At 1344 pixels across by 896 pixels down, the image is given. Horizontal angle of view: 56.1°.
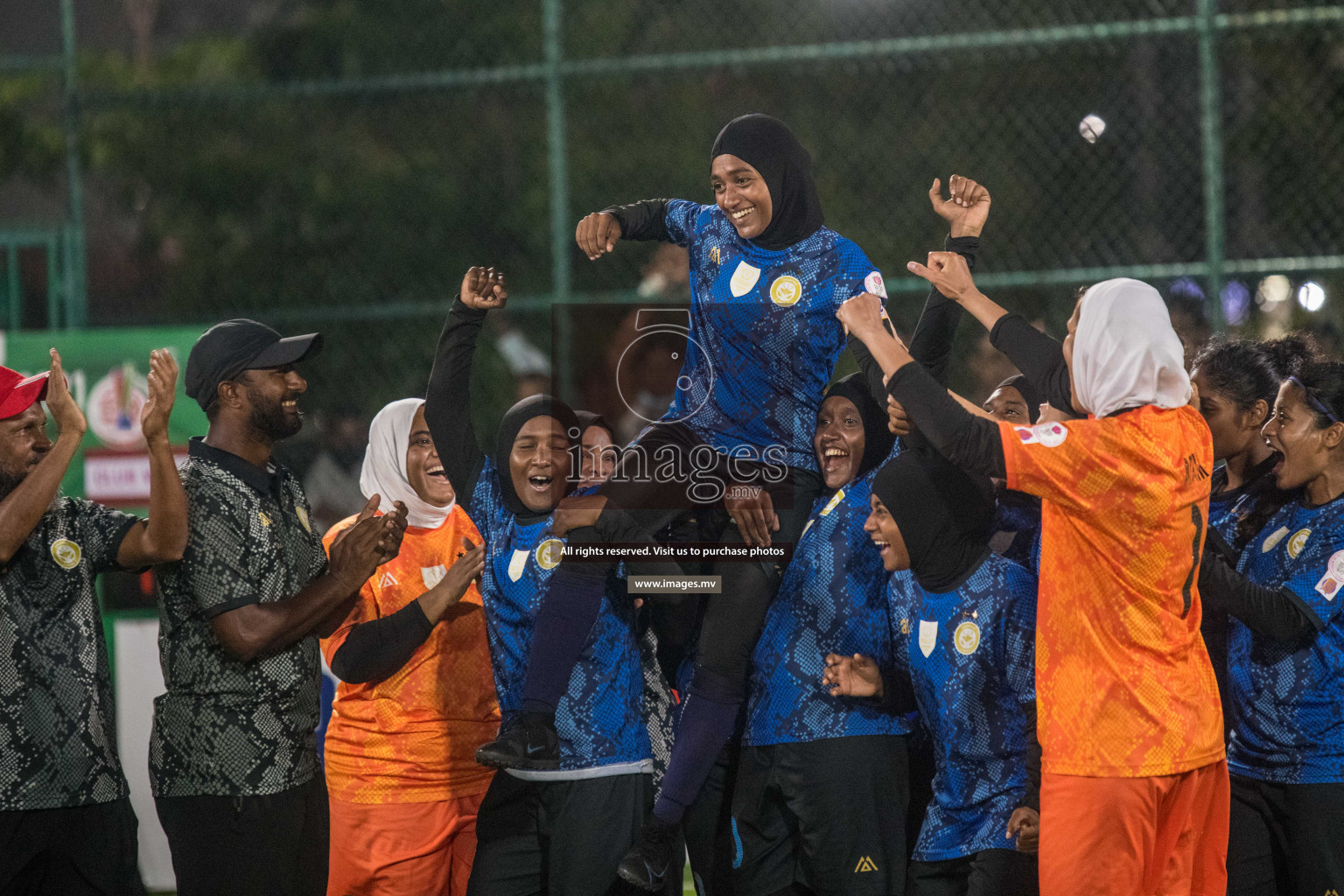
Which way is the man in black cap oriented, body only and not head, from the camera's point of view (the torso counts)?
to the viewer's right

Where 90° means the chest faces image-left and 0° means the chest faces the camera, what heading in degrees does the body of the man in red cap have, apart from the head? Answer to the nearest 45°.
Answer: approximately 315°

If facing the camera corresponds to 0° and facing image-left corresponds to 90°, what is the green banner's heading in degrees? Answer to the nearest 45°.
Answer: approximately 0°

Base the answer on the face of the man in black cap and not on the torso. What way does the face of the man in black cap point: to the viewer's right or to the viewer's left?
to the viewer's right

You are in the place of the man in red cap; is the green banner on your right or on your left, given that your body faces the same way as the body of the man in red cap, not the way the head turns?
on your left

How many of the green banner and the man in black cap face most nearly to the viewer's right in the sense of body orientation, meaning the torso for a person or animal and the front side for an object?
1

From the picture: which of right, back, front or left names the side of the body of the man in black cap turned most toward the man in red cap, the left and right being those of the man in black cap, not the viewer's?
back

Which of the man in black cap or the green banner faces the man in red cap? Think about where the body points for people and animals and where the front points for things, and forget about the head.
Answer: the green banner

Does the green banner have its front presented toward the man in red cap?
yes

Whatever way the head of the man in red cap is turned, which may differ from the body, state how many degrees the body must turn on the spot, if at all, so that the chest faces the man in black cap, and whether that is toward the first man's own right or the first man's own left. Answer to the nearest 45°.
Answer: approximately 45° to the first man's own left
